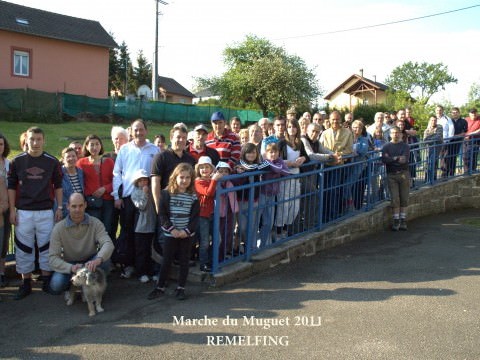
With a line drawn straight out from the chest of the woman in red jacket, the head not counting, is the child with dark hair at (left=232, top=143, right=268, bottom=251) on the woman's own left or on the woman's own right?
on the woman's own left

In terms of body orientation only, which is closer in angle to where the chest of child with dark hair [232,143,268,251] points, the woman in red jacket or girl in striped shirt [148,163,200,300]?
the girl in striped shirt

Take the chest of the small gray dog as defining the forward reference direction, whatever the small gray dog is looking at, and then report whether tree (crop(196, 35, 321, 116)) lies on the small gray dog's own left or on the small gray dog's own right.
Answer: on the small gray dog's own left

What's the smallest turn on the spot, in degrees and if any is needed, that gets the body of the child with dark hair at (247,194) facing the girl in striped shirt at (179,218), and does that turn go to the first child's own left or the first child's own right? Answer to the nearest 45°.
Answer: approximately 45° to the first child's own right

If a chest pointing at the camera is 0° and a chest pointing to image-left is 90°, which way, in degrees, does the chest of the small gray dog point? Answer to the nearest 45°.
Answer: approximately 315°

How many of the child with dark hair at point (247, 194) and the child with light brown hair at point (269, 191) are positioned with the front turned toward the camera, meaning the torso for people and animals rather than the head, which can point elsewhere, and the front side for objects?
2

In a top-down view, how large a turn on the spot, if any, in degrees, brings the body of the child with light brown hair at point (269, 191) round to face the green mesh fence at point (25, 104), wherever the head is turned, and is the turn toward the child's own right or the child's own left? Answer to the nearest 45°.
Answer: approximately 135° to the child's own right
